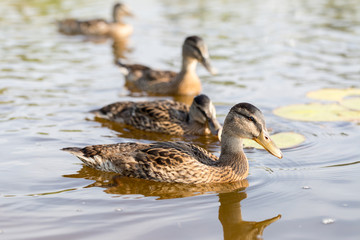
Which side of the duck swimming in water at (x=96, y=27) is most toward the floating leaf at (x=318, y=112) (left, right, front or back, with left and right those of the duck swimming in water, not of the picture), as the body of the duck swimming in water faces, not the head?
right

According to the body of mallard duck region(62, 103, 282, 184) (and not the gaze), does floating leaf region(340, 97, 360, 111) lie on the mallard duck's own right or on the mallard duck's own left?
on the mallard duck's own left

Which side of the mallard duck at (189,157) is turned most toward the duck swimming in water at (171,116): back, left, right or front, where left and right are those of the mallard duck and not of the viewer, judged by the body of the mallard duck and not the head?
left

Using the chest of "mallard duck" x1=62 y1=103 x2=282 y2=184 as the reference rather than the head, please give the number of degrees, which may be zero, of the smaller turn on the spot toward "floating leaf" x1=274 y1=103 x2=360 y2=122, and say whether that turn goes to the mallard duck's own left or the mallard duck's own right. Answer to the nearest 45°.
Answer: approximately 45° to the mallard duck's own left

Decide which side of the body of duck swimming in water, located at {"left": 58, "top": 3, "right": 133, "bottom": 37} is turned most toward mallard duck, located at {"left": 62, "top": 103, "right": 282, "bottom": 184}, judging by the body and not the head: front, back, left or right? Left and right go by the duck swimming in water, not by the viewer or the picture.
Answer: right

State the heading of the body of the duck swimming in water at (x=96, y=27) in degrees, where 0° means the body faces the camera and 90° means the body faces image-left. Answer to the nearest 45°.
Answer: approximately 270°

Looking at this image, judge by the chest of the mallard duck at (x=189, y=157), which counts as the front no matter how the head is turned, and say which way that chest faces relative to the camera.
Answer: to the viewer's right

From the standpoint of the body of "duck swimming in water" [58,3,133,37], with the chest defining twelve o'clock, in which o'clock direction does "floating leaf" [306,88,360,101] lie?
The floating leaf is roughly at 2 o'clock from the duck swimming in water.

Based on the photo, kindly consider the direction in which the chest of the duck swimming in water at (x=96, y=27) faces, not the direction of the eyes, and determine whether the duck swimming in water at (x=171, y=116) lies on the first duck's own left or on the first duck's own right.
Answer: on the first duck's own right

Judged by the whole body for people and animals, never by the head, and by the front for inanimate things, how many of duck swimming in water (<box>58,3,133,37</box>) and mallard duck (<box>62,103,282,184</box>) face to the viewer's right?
2
